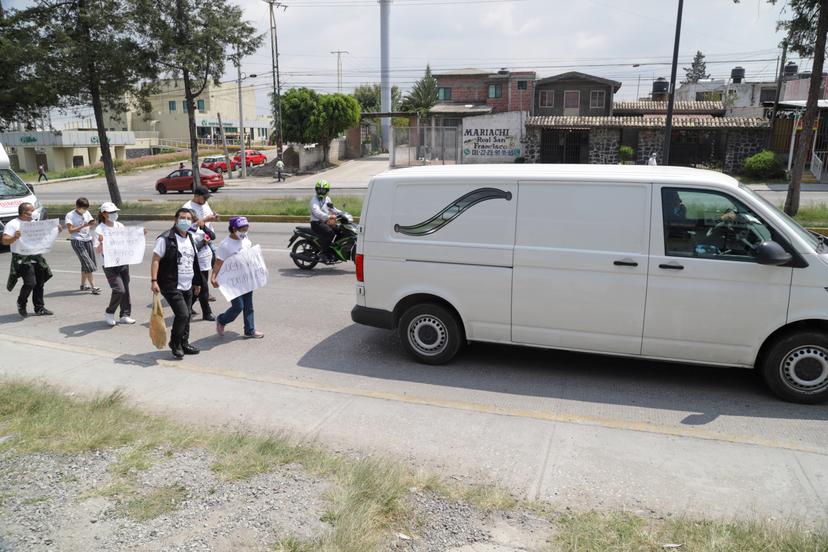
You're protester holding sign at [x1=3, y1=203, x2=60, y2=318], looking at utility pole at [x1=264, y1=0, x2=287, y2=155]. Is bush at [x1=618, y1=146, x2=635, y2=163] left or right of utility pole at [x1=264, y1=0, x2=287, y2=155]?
right

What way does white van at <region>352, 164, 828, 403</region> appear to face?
to the viewer's right

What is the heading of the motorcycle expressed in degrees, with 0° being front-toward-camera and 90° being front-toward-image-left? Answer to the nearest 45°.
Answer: approximately 270°

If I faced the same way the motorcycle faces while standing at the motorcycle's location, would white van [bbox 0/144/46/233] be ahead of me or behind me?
behind
